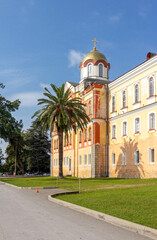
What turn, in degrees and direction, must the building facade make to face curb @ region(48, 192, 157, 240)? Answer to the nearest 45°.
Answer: approximately 45° to its left

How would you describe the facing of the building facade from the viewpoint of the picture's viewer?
facing the viewer and to the left of the viewer

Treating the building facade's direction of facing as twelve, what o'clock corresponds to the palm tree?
The palm tree is roughly at 1 o'clock from the building facade.
